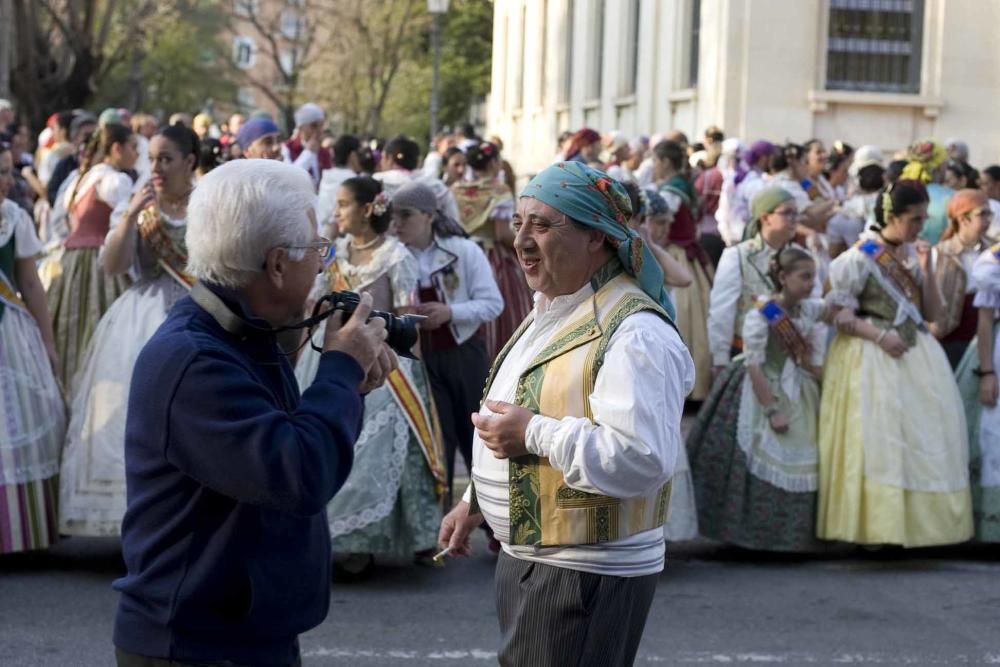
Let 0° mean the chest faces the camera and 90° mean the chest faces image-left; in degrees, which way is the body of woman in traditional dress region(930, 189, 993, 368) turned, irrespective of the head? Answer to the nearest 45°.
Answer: approximately 315°

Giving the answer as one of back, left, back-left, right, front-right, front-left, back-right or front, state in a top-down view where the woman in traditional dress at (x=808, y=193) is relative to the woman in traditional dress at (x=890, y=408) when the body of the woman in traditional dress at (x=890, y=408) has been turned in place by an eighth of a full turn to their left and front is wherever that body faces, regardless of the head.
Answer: left

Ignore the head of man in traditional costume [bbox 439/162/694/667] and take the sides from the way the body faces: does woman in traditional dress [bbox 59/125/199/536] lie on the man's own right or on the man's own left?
on the man's own right

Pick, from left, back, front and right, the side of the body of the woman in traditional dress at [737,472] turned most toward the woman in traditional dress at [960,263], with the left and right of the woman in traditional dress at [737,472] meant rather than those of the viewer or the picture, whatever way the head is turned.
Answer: left

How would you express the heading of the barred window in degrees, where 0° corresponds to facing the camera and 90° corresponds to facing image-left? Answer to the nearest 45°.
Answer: approximately 0°

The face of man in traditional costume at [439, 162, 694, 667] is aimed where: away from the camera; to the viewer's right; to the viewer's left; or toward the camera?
to the viewer's left

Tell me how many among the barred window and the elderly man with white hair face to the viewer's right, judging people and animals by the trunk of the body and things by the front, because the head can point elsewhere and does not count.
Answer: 1

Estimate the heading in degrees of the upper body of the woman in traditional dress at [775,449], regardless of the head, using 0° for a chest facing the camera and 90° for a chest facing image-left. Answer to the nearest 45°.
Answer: approximately 315°

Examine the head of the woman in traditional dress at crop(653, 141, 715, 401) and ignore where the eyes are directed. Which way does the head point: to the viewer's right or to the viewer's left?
to the viewer's left
